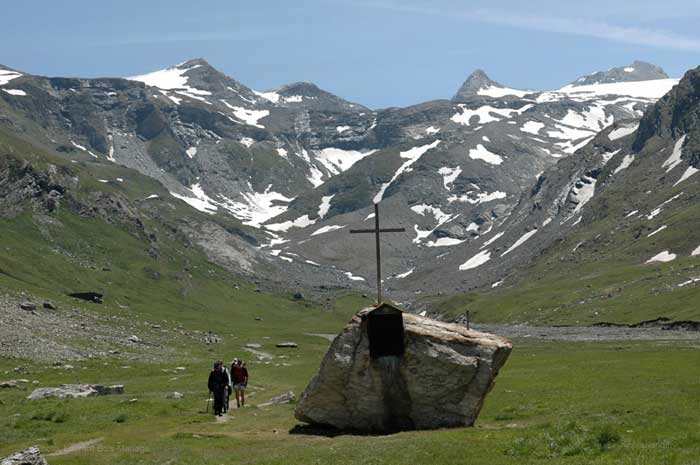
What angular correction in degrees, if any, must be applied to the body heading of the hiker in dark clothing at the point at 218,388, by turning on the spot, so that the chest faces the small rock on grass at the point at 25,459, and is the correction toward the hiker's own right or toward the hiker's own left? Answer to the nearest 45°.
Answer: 0° — they already face it

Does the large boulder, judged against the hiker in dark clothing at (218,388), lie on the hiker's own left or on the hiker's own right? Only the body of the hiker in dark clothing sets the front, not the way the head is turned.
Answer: on the hiker's own left

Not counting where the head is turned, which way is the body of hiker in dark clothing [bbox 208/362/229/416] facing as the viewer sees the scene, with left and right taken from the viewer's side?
facing the viewer

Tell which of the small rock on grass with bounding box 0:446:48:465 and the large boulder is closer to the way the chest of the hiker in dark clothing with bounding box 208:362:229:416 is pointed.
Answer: the small rock on grass

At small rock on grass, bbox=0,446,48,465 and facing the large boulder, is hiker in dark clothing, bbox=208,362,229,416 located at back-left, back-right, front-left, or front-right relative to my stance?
front-left
